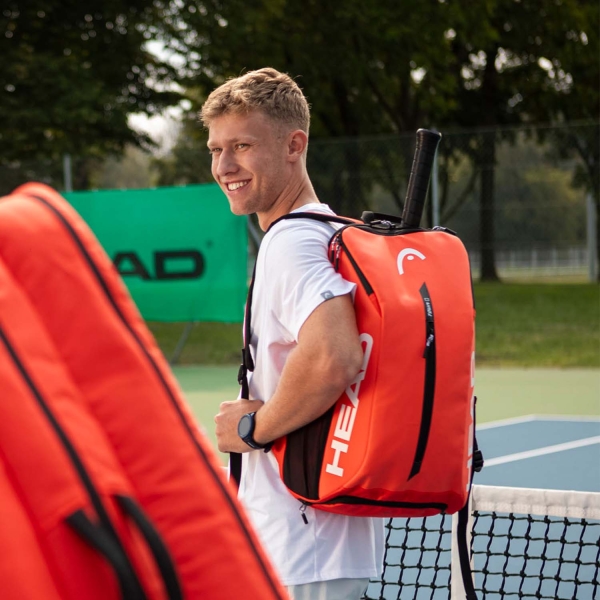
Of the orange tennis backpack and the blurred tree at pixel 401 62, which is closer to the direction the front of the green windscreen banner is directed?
the orange tennis backpack

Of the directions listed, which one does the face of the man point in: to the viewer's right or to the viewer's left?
to the viewer's left

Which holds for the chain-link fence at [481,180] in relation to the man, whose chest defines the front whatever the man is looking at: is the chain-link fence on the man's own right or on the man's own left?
on the man's own right

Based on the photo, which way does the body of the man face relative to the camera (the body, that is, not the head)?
to the viewer's left

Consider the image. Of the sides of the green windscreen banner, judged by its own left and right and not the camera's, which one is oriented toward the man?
front

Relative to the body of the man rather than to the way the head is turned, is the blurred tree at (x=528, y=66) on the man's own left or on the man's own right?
on the man's own right

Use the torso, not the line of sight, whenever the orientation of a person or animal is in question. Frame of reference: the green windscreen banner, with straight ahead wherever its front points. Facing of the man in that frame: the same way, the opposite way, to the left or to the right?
to the right

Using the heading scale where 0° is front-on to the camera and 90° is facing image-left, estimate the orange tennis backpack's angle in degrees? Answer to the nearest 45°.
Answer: approximately 315°

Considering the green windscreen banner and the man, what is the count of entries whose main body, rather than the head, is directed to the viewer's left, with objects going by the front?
1

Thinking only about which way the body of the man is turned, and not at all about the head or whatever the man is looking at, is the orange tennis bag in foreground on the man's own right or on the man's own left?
on the man's own left

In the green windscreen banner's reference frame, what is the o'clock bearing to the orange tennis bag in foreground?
The orange tennis bag in foreground is roughly at 12 o'clock from the green windscreen banner.

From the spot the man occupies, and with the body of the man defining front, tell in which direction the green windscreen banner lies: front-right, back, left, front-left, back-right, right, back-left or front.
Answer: right
